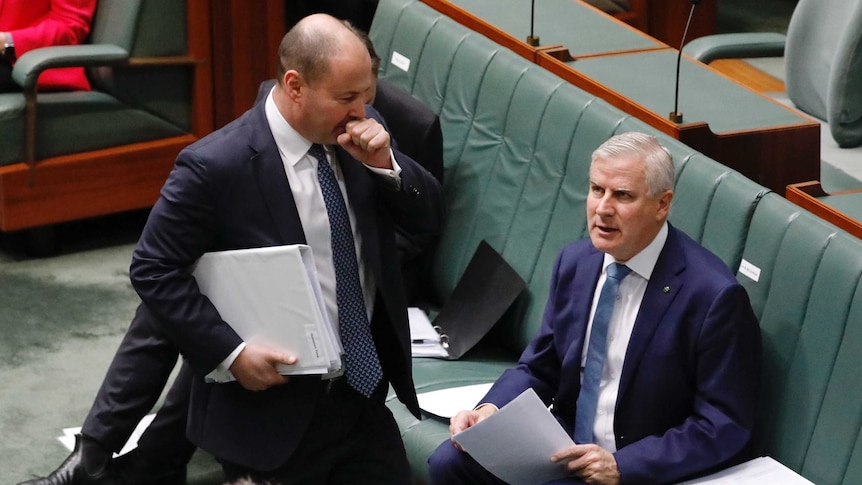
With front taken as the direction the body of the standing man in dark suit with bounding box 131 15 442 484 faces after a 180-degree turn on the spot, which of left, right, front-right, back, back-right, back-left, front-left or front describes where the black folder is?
right

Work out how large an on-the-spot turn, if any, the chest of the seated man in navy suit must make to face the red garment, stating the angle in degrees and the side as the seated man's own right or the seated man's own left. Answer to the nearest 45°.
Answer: approximately 90° to the seated man's own right

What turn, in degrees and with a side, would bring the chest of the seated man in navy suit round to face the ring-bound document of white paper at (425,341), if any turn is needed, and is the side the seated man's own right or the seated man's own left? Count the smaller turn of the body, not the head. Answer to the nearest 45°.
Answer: approximately 90° to the seated man's own right

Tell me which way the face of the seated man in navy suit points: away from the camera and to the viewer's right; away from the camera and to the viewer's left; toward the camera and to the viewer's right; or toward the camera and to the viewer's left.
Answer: toward the camera and to the viewer's left

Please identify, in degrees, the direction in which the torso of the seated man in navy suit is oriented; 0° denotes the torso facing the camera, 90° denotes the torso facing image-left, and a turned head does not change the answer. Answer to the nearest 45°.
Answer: approximately 45°

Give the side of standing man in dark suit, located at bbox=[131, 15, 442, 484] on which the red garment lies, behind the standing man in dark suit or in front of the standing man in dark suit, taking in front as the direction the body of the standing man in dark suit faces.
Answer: behind

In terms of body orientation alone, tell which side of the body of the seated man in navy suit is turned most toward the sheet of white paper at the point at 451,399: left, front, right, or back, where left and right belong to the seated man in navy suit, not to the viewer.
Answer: right

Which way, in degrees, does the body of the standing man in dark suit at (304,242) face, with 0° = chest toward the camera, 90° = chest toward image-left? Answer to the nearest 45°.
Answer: approximately 315°

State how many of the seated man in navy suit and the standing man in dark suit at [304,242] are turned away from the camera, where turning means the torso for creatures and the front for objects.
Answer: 0
